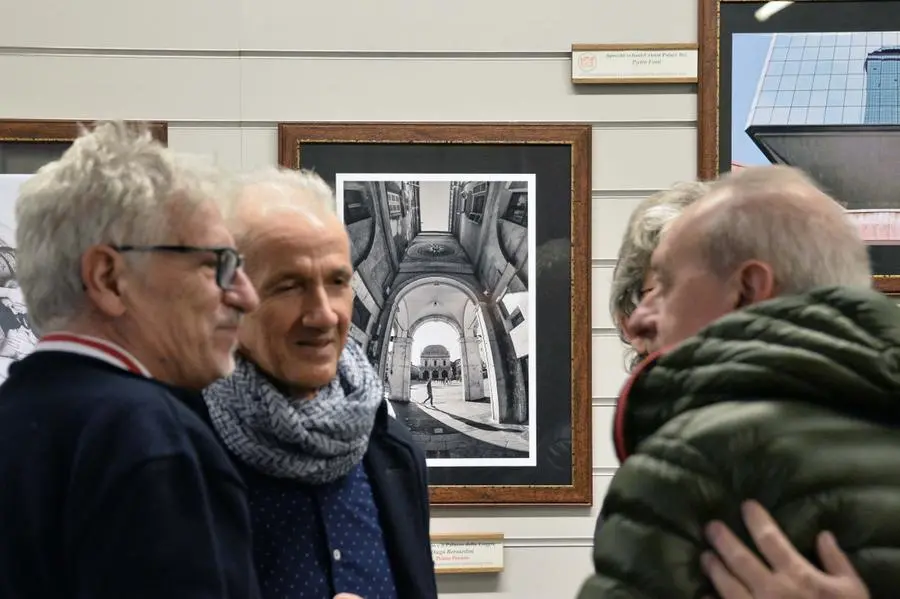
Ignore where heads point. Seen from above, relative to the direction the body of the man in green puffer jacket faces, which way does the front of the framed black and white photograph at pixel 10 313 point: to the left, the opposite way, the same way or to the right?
the opposite way

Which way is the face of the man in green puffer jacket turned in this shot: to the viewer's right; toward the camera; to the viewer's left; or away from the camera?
to the viewer's left

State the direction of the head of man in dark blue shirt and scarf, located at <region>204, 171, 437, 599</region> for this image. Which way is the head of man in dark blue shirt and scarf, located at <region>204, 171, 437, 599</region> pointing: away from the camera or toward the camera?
toward the camera

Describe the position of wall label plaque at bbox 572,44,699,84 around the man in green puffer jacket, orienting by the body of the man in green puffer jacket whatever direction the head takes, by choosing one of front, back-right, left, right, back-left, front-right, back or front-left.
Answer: front-right

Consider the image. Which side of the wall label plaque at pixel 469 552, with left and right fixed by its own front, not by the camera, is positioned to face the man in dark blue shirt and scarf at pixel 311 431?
front

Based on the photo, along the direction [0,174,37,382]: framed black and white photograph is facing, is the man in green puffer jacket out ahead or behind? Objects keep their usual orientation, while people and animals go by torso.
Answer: ahead

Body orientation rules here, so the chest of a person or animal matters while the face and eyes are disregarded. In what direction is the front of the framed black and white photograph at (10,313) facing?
toward the camera

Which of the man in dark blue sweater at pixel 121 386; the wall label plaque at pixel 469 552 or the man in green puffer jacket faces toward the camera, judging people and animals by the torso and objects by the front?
the wall label plaque

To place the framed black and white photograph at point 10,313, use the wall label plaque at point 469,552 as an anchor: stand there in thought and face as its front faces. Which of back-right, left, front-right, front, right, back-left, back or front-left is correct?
right

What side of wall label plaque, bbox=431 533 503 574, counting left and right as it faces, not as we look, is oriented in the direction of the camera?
front

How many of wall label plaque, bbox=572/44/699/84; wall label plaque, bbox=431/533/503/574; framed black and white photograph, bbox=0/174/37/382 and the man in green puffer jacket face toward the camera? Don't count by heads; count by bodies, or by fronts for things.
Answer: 3

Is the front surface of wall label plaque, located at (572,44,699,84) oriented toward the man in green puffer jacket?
yes

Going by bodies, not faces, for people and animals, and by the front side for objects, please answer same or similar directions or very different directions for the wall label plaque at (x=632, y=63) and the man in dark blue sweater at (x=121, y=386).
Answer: very different directions

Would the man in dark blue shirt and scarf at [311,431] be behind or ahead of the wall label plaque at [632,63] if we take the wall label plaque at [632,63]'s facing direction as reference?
ahead

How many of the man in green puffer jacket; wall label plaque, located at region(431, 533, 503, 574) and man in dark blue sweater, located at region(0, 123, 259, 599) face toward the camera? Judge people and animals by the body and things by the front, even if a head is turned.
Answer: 1

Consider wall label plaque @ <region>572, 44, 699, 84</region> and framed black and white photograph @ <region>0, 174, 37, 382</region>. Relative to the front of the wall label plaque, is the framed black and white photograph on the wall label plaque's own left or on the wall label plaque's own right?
on the wall label plaque's own right

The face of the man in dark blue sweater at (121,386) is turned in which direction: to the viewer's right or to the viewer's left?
to the viewer's right

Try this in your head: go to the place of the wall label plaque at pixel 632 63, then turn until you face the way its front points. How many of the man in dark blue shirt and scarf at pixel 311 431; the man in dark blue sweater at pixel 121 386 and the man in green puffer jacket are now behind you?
0

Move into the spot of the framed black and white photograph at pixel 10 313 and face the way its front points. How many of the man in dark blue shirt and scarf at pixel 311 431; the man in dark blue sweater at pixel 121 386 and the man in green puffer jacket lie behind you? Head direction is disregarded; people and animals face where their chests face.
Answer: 0
